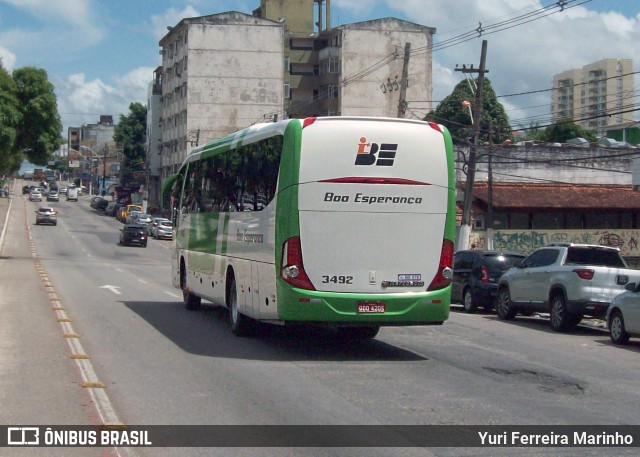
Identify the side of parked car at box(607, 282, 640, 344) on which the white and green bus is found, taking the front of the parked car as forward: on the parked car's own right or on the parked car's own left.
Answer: on the parked car's own left

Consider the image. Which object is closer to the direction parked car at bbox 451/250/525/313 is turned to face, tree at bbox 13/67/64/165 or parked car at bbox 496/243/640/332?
the tree

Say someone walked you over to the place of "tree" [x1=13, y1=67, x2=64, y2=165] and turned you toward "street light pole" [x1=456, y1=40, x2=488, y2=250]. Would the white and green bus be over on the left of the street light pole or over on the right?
right

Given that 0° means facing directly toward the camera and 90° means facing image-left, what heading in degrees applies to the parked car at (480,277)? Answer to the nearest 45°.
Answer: approximately 135°

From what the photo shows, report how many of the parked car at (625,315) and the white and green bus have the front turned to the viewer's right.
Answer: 0

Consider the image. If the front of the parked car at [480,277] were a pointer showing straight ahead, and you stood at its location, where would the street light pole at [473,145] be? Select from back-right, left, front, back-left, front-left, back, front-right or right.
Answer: front-right

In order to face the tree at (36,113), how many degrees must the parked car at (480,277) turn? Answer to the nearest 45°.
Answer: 0° — it already faces it

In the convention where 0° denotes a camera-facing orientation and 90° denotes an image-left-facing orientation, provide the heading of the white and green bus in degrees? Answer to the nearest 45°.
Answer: approximately 135°

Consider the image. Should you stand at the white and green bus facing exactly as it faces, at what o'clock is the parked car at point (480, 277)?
The parked car is roughly at 2 o'clock from the white and green bus.

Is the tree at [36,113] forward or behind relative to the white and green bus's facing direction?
forward

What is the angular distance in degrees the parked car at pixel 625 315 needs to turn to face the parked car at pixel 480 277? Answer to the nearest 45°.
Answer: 0° — it already faces it

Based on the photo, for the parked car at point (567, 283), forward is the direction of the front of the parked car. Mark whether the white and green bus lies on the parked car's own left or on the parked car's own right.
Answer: on the parked car's own left

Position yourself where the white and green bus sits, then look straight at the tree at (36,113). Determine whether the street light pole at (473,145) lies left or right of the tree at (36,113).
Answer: right

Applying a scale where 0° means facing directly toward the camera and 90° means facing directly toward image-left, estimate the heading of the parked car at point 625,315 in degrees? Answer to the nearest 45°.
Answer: approximately 135°
